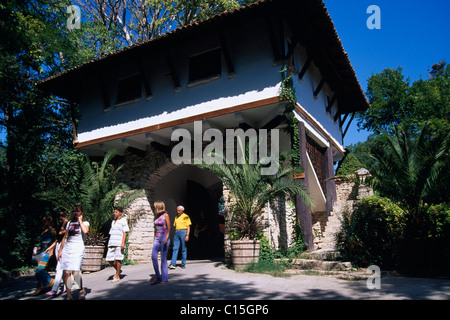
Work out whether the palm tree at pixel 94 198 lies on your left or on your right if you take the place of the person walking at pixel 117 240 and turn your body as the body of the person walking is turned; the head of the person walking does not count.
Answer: on your right

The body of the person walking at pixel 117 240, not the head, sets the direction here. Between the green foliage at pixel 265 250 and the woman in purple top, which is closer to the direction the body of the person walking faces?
the woman in purple top

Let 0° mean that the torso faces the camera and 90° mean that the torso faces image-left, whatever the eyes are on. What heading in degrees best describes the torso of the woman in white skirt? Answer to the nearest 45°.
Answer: approximately 0°

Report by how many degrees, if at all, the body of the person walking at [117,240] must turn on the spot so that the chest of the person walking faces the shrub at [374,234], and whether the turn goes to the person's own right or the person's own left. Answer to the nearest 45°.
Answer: approximately 135° to the person's own left

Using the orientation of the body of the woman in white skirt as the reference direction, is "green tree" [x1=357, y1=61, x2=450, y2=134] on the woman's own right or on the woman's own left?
on the woman's own left

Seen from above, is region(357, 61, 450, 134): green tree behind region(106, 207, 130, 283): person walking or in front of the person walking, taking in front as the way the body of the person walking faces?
behind

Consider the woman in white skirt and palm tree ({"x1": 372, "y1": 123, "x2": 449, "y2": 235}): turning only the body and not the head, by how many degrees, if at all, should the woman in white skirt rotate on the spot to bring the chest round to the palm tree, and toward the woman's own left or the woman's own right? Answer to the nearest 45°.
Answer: approximately 90° to the woman's own left

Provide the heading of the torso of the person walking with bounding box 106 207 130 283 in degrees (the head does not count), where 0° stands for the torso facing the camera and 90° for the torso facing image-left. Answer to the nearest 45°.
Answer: approximately 45°

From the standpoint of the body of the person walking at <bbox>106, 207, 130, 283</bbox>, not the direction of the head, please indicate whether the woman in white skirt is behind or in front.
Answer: in front
